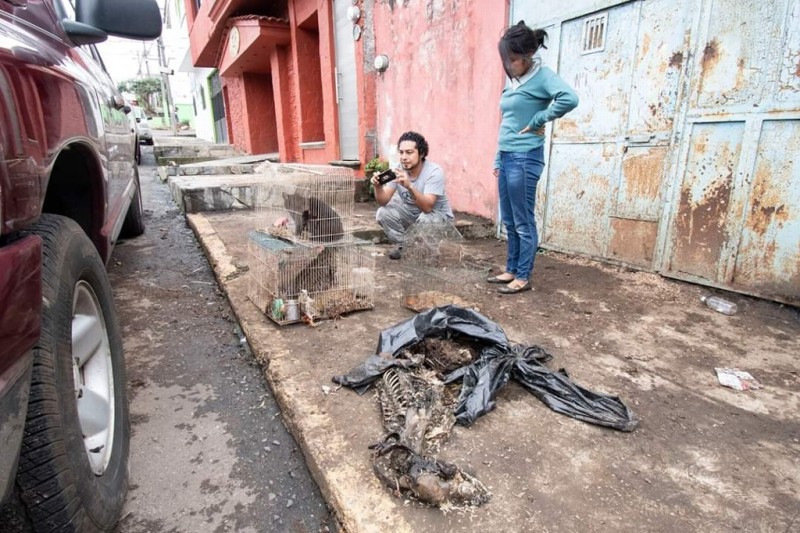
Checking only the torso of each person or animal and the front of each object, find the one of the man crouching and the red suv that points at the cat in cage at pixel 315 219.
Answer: the man crouching

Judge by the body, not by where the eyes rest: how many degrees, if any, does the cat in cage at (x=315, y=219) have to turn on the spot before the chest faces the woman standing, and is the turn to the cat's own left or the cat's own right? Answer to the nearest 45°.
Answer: approximately 180°

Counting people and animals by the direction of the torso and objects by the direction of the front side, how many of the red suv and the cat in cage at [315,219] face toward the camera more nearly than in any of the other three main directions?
1

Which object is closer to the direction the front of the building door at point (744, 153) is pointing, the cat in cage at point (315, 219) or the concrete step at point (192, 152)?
the cat in cage

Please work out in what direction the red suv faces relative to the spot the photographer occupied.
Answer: facing the viewer

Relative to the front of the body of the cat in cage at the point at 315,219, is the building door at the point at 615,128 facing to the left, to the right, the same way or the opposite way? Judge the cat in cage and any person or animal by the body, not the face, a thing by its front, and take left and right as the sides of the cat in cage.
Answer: the same way

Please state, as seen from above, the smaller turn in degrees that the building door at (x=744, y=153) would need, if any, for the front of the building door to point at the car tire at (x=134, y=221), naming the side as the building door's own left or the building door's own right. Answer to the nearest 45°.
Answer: approximately 45° to the building door's own right

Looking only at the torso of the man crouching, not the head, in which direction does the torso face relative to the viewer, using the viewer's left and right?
facing the viewer and to the left of the viewer

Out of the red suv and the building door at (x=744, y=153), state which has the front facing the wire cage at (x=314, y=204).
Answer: the building door

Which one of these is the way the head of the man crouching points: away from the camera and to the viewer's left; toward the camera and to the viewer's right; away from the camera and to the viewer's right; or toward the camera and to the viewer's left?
toward the camera and to the viewer's left

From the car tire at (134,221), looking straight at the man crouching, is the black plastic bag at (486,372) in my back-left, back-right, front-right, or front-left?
front-right

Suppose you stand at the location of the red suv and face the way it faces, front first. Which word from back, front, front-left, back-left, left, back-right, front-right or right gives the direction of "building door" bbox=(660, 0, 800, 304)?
left

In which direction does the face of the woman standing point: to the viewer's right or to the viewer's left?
to the viewer's left

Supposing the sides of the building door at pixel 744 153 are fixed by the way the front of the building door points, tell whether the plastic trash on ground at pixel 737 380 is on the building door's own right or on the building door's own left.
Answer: on the building door's own left

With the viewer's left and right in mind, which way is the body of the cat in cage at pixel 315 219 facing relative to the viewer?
facing to the left of the viewer

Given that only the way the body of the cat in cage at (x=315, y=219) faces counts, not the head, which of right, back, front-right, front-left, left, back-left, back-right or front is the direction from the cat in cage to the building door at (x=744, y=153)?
back
